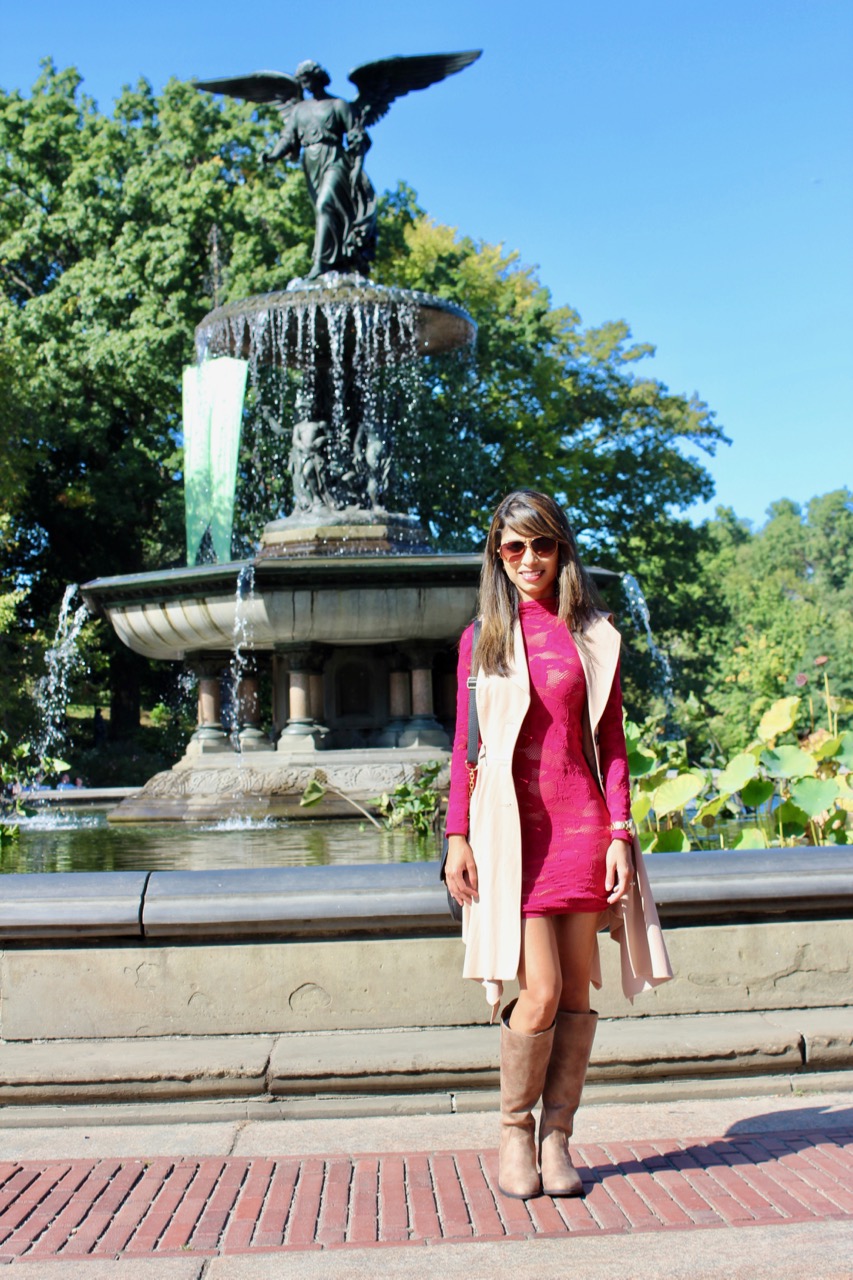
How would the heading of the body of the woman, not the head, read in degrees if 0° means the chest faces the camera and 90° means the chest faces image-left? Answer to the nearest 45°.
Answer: approximately 0°

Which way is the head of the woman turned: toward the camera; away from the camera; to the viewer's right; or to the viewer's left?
toward the camera

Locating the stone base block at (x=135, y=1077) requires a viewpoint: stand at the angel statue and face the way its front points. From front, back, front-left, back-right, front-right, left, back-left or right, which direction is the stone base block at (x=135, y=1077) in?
front-left

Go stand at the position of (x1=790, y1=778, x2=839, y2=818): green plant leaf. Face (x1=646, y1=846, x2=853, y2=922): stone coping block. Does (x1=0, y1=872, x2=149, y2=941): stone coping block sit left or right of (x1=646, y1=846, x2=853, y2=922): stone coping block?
right

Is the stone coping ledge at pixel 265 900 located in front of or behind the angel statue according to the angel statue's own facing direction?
in front

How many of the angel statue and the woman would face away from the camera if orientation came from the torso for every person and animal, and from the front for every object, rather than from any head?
0

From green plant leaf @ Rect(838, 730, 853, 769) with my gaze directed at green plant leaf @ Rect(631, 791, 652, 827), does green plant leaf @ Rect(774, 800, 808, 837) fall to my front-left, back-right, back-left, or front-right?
front-left

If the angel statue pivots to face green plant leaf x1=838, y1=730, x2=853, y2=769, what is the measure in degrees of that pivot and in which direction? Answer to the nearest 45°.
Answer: approximately 45° to its left

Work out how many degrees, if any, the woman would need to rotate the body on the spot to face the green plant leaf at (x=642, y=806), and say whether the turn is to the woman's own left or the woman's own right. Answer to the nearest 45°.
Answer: approximately 180°

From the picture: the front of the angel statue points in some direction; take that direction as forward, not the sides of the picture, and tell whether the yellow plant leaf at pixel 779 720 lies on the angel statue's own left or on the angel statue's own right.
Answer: on the angel statue's own left

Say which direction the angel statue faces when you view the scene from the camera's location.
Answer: facing the viewer and to the left of the viewer

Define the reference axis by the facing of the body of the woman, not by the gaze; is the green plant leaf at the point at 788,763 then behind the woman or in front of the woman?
behind

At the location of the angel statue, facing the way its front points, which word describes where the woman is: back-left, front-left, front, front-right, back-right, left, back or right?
front-left
